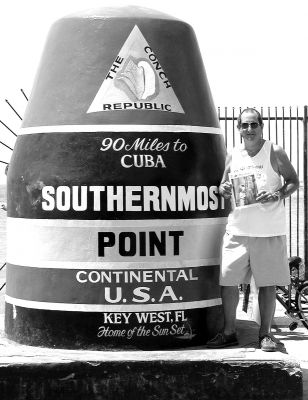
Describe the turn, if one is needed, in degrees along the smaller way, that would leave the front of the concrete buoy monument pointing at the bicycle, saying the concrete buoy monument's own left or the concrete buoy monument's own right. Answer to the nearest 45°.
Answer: approximately 135° to the concrete buoy monument's own left

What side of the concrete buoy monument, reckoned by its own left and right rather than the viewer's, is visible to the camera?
front

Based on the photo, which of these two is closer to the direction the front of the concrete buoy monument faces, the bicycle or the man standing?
the man standing

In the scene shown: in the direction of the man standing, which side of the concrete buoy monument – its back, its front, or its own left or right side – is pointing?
left
